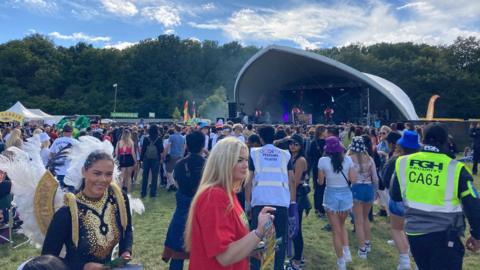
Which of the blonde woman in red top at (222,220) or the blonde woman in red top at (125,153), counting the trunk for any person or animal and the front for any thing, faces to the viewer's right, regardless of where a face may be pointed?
the blonde woman in red top at (222,220)

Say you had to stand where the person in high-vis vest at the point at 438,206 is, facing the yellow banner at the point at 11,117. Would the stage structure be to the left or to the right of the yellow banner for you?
right

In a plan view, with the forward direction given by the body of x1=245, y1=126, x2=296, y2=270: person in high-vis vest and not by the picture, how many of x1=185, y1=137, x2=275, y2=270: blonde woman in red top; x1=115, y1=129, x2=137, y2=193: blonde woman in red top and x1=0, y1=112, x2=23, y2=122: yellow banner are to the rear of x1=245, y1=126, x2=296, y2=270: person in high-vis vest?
1

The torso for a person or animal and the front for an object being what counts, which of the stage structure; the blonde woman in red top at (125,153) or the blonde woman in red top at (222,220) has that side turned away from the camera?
the blonde woman in red top at (125,153)

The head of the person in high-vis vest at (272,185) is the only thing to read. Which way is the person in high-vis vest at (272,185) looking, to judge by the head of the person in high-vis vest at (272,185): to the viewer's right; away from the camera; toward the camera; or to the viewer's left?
away from the camera

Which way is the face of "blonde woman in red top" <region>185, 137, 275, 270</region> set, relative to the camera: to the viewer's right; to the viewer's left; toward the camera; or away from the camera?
to the viewer's right

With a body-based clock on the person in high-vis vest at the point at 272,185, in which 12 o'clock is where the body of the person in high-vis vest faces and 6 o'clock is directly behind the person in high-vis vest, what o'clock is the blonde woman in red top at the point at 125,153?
The blonde woman in red top is roughly at 11 o'clock from the person in high-vis vest.

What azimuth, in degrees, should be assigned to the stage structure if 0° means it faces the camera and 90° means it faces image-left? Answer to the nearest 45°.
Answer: approximately 45°

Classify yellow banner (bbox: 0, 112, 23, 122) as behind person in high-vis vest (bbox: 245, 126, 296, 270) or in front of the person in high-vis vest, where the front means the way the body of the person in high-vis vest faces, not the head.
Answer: in front

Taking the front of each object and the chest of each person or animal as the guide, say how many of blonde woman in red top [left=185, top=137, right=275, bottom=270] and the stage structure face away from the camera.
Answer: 0

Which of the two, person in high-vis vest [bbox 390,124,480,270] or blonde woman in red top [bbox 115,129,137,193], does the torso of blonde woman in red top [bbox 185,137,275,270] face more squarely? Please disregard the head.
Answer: the person in high-vis vest

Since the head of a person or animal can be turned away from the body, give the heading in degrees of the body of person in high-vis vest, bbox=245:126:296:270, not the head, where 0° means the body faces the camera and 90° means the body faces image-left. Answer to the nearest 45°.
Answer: approximately 180°

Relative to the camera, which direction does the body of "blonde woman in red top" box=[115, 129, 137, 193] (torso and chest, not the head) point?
away from the camera

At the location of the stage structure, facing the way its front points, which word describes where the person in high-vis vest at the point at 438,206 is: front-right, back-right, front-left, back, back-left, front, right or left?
front-left

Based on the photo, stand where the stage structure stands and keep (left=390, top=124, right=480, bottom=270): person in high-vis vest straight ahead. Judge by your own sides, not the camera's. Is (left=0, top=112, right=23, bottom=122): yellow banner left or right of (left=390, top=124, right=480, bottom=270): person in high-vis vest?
right

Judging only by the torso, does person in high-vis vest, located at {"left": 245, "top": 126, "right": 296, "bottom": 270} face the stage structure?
yes

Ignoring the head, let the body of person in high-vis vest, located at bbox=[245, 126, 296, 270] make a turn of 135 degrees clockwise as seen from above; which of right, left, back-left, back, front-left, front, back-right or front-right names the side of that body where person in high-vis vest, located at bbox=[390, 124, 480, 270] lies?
front
